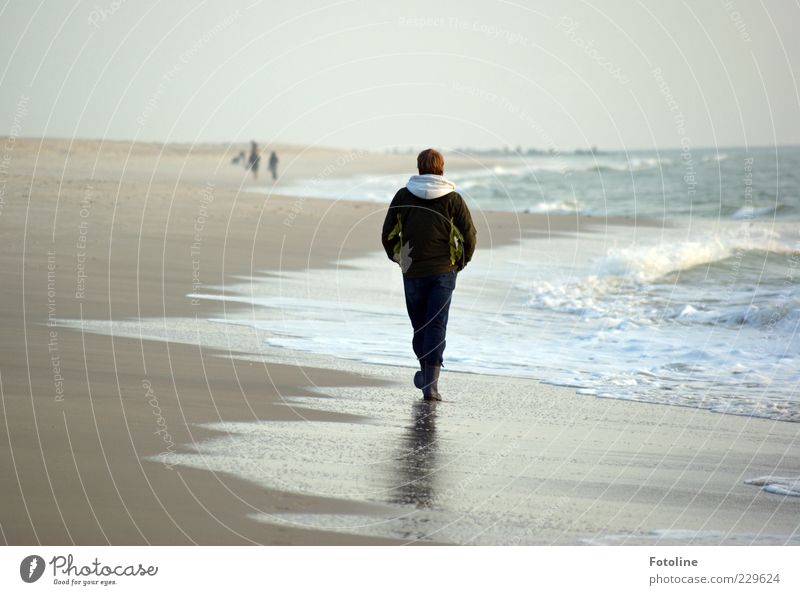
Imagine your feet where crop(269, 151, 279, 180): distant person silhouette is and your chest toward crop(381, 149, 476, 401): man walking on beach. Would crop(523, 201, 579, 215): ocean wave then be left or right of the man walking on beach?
left

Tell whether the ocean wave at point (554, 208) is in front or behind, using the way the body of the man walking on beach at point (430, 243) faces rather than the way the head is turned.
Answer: in front

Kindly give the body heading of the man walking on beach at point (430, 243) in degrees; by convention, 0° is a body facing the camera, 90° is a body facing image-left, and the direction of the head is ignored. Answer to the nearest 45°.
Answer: approximately 180°

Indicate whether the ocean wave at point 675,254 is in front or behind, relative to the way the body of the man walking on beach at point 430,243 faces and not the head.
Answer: in front

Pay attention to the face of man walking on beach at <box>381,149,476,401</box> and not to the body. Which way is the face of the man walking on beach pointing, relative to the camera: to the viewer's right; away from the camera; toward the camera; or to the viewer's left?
away from the camera

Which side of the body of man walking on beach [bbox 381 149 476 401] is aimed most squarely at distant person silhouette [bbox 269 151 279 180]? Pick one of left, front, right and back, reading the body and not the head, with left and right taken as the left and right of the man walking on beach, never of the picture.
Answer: front
